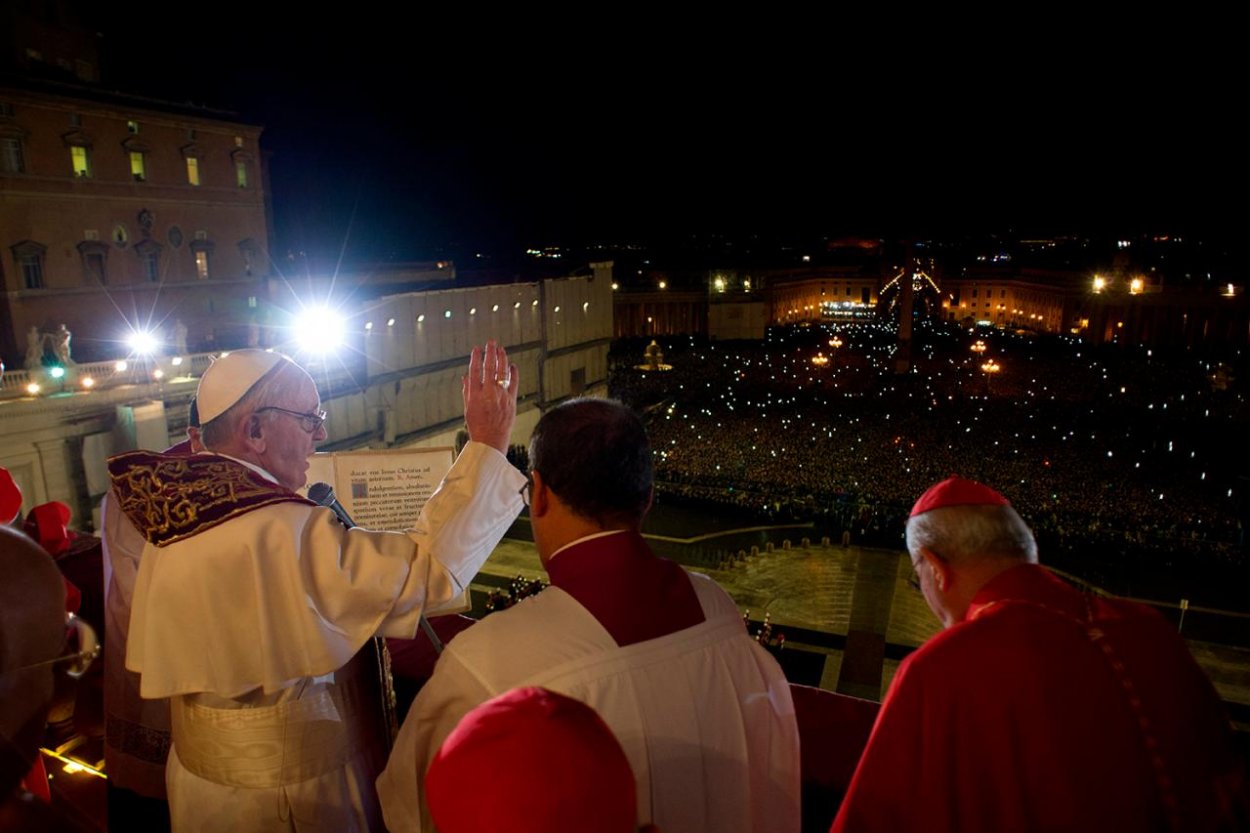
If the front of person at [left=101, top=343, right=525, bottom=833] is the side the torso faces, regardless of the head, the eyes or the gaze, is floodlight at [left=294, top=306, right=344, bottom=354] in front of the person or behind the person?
in front

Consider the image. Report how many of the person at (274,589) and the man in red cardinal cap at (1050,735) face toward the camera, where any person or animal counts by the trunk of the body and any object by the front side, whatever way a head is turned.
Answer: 0

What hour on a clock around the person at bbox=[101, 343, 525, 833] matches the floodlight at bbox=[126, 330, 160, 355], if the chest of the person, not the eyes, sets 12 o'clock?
The floodlight is roughly at 10 o'clock from the person.

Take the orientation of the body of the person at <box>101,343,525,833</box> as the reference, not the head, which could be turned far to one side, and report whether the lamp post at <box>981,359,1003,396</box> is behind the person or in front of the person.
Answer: in front

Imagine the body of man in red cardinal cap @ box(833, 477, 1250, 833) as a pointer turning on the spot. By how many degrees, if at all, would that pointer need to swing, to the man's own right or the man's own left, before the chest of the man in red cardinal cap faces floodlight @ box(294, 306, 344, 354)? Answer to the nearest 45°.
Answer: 0° — they already face it

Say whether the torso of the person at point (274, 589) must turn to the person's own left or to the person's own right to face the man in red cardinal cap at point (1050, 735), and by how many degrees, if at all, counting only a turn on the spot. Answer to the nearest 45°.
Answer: approximately 90° to the person's own right

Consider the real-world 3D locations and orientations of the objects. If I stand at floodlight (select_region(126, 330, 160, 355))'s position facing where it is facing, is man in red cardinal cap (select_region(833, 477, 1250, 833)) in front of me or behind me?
in front

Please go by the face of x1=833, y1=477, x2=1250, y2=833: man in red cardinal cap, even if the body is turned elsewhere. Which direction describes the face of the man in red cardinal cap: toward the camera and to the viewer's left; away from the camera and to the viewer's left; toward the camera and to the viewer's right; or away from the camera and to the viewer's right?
away from the camera and to the viewer's left

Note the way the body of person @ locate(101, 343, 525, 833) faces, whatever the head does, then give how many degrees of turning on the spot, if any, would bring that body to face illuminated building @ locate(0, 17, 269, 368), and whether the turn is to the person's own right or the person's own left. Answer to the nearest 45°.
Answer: approximately 45° to the person's own left

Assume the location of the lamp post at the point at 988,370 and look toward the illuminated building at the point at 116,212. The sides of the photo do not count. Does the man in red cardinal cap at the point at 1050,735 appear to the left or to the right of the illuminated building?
left

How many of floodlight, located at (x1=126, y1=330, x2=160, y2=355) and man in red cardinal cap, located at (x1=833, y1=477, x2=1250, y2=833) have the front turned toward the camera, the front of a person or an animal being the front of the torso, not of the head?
1
